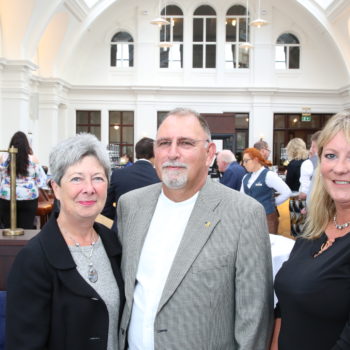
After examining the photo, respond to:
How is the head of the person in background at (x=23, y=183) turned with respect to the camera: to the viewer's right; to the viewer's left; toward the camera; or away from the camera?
away from the camera

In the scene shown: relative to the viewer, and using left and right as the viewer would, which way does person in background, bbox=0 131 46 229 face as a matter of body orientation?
facing away from the viewer

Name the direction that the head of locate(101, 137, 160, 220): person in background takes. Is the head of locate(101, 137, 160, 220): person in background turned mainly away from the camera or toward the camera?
away from the camera

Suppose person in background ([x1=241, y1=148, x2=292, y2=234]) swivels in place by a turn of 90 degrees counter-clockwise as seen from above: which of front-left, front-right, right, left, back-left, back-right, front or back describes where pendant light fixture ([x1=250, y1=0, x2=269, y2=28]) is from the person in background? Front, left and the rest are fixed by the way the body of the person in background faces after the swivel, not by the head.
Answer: back-left

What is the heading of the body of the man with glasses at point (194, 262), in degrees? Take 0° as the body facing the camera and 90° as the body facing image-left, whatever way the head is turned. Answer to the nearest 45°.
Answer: approximately 45°

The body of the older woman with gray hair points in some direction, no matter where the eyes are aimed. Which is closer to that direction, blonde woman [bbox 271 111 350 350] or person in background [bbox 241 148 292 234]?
the blonde woman

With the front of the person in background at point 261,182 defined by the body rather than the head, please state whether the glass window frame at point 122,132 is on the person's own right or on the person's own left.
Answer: on the person's own right
